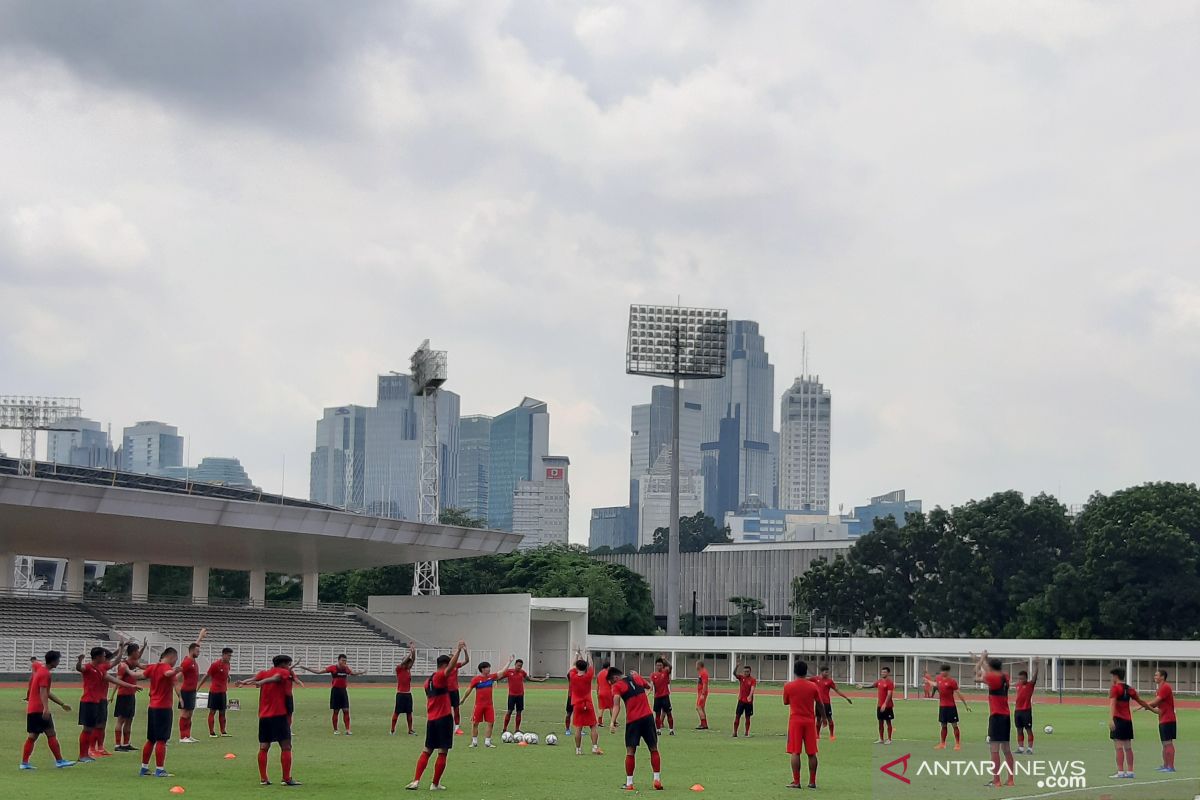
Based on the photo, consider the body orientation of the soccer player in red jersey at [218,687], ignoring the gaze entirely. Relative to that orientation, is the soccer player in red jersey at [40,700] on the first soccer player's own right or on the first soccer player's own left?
on the first soccer player's own right

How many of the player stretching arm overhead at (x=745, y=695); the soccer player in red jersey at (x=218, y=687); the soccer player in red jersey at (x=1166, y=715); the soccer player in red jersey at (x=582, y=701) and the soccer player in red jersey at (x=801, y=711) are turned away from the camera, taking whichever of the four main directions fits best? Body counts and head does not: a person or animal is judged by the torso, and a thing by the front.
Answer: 2

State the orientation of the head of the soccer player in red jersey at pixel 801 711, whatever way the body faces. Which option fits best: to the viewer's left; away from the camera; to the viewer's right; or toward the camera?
away from the camera

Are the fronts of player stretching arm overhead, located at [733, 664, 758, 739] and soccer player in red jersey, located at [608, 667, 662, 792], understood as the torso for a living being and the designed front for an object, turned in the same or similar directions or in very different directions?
very different directions

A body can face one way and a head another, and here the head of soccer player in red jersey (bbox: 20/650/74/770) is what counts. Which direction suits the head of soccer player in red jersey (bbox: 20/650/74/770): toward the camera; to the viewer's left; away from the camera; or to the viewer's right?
to the viewer's right

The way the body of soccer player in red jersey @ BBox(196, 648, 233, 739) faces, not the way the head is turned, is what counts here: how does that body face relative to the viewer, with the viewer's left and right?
facing the viewer and to the right of the viewer

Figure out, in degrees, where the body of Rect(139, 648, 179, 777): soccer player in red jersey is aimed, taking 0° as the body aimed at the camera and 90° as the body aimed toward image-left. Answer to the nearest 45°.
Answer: approximately 225°

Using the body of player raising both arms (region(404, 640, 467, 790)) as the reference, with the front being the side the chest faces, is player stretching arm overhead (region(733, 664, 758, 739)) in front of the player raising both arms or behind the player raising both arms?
in front

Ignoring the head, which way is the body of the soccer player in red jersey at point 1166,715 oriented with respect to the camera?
to the viewer's left

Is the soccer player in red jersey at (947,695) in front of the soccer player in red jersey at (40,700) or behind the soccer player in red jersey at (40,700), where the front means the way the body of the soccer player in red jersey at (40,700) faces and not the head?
in front

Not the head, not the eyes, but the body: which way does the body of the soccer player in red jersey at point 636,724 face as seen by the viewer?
away from the camera

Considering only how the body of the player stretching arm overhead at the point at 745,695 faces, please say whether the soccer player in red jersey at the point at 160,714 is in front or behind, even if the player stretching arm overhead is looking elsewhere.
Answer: in front

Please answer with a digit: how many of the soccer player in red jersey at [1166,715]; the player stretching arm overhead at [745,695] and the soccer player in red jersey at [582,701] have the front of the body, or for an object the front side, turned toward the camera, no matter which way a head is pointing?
1
